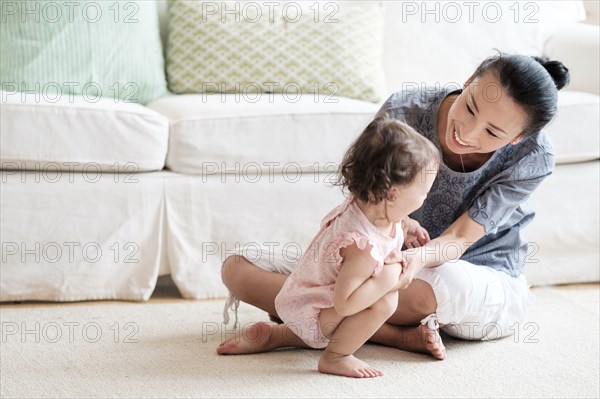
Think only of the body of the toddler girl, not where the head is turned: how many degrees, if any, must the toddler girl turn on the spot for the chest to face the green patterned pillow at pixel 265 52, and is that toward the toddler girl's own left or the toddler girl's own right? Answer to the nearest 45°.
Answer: approximately 90° to the toddler girl's own left

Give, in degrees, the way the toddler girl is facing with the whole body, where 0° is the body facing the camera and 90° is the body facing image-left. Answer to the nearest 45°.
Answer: approximately 270°

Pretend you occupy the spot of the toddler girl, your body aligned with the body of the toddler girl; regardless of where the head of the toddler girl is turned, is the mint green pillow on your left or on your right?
on your left

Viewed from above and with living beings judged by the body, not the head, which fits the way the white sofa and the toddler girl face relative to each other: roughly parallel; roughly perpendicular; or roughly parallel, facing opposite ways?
roughly perpendicular

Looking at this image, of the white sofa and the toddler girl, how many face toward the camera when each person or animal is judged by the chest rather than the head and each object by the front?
1

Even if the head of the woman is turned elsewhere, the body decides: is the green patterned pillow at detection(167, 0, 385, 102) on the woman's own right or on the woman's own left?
on the woman's own right

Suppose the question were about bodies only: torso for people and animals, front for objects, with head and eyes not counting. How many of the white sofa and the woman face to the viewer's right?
0

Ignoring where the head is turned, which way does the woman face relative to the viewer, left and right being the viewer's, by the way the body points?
facing the viewer and to the left of the viewer

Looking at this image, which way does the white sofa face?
toward the camera
